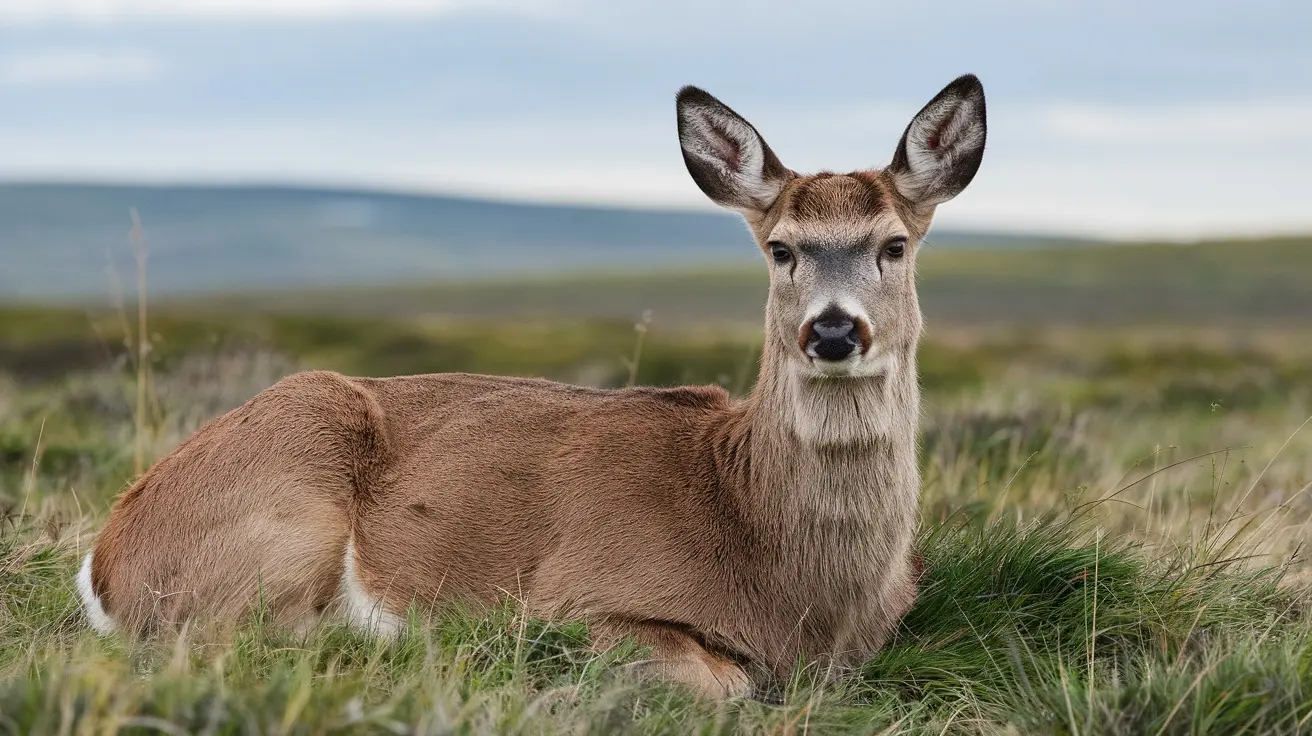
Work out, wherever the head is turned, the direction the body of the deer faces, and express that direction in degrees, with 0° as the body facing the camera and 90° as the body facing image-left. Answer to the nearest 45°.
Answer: approximately 315°
